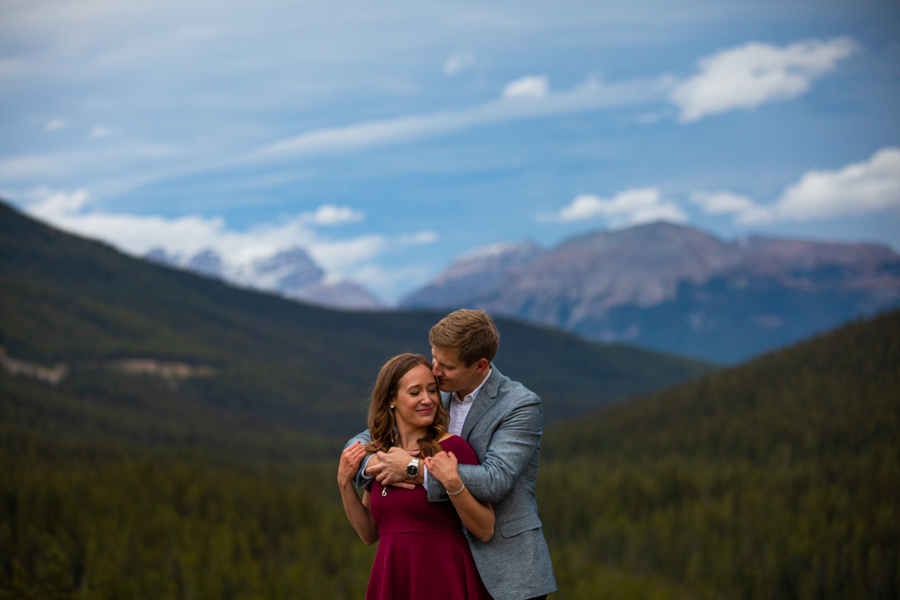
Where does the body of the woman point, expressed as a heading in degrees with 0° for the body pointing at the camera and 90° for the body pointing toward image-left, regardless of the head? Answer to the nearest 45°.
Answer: approximately 0°

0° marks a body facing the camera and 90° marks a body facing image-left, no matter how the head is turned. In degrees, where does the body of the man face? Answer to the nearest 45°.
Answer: approximately 45°
